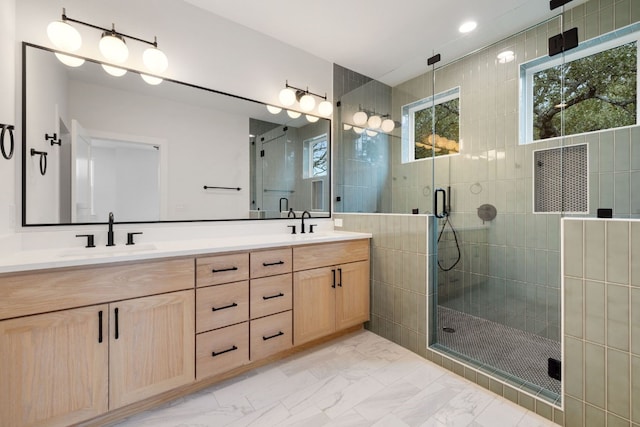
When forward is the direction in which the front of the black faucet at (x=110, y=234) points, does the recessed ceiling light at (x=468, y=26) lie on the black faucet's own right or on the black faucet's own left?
on the black faucet's own left

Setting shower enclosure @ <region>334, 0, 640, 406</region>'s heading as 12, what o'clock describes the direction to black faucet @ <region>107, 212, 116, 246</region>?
The black faucet is roughly at 12 o'clock from the shower enclosure.

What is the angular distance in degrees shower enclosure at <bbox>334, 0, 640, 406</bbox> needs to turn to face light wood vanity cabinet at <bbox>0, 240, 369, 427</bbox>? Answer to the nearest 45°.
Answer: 0° — it already faces it

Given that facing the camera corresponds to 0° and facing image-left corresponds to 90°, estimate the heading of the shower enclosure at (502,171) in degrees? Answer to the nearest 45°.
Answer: approximately 45°

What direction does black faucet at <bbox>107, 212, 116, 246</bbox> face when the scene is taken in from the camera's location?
facing the viewer

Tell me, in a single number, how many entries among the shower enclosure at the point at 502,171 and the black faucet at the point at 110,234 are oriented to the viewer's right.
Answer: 0
